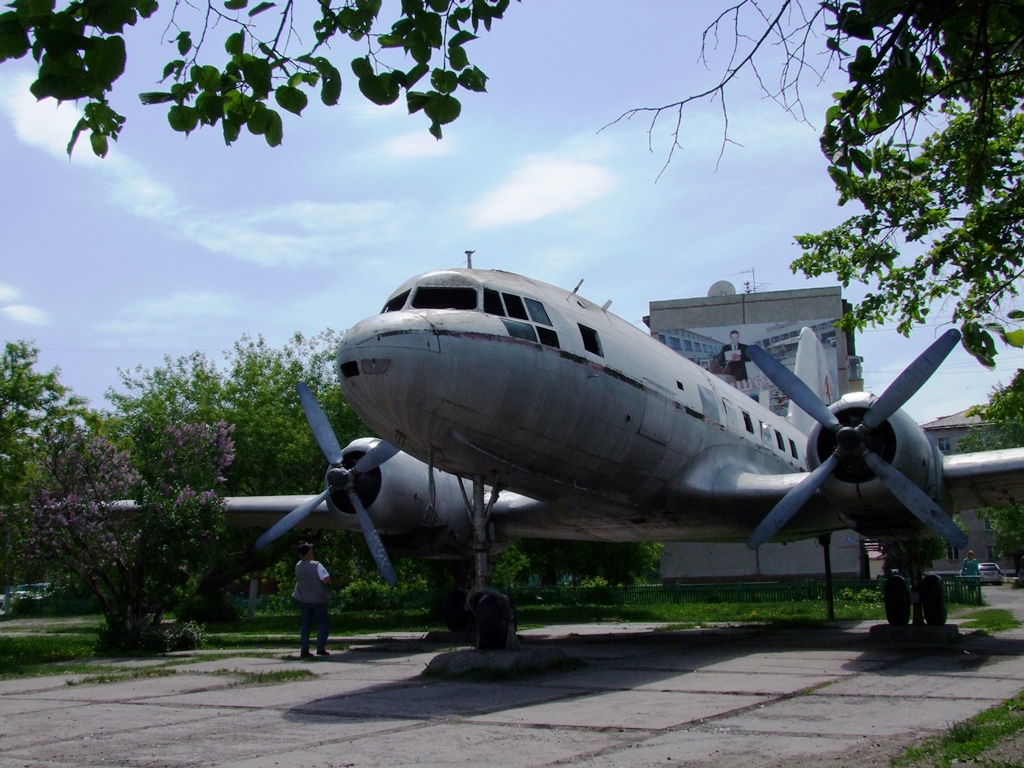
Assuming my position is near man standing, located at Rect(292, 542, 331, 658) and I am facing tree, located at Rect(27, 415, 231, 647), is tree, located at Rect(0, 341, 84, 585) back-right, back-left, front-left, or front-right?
front-right

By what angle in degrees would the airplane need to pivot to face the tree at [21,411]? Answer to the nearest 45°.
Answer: approximately 90° to its right

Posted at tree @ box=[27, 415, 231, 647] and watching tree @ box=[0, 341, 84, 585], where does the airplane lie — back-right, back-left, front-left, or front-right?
back-right

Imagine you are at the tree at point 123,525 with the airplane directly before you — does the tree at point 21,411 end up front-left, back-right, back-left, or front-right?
back-left

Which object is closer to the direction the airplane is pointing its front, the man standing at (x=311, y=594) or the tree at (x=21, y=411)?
the man standing

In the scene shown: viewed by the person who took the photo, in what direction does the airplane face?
facing the viewer and to the left of the viewer

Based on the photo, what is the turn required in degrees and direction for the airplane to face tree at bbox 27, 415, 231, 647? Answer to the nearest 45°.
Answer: approximately 45° to its right

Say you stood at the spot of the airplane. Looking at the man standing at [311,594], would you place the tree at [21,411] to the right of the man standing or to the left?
right
